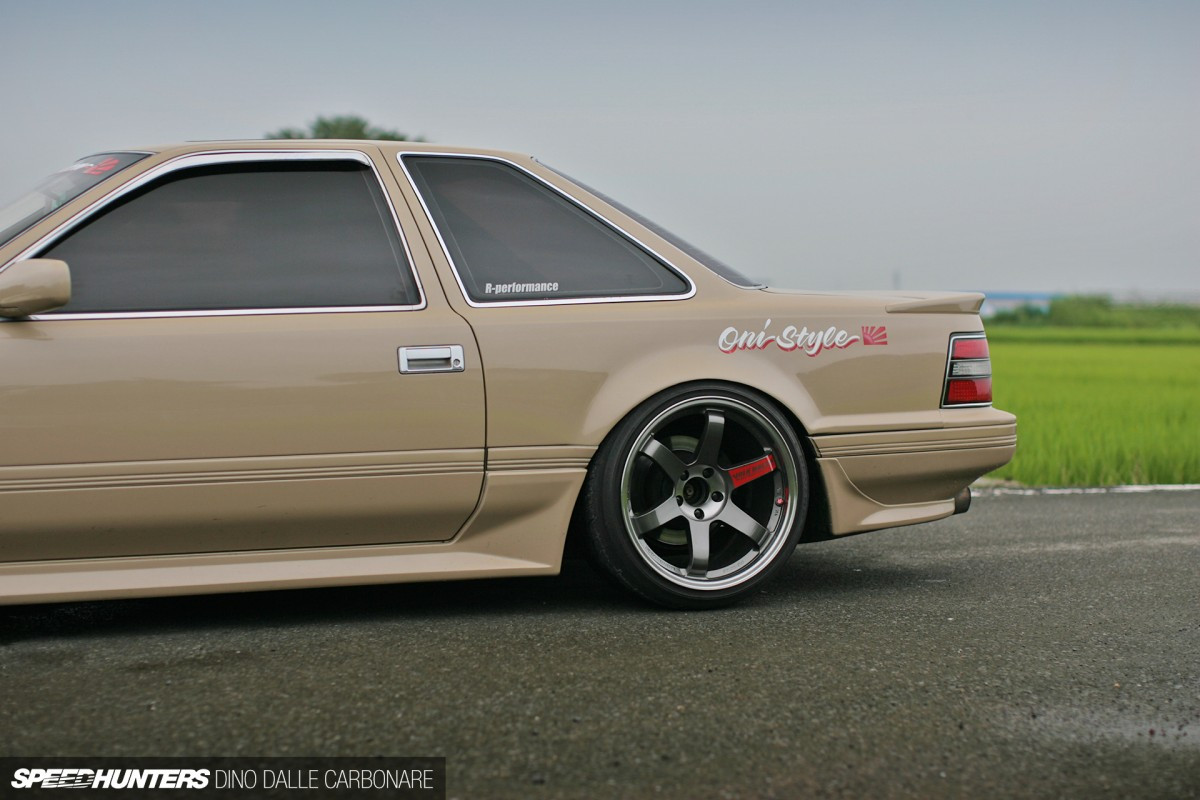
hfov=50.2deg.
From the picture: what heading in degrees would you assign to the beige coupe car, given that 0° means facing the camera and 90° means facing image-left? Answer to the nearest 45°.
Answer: approximately 90°
